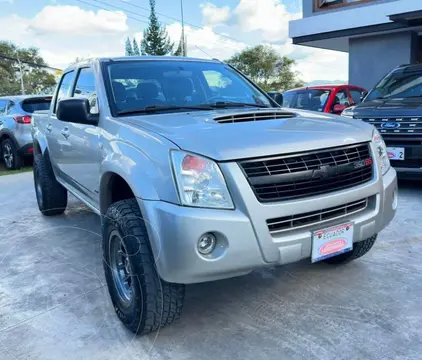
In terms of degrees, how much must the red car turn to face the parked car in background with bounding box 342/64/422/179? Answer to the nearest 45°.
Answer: approximately 45° to its left

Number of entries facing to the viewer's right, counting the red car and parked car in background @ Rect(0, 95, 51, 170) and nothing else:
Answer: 0

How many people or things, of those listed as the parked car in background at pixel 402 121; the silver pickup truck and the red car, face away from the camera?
0

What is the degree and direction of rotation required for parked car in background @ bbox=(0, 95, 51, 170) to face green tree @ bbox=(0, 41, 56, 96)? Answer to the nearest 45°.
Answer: approximately 45° to its right

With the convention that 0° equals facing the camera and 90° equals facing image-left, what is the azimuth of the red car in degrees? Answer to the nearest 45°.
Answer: approximately 45°

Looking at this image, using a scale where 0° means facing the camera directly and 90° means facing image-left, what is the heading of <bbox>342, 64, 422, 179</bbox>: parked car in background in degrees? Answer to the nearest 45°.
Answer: approximately 45°

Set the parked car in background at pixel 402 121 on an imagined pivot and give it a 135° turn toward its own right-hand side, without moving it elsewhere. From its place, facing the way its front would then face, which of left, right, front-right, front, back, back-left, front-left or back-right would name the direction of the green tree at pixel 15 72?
front-left

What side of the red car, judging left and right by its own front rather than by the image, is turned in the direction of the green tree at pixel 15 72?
right

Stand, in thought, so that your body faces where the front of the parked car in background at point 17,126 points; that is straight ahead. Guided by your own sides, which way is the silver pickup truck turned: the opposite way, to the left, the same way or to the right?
the opposite way

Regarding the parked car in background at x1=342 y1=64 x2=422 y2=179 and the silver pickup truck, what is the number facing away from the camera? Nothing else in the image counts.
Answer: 0

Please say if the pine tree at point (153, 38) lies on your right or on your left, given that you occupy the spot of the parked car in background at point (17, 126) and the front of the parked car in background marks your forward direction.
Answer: on your right

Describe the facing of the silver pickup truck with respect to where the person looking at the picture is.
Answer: facing the viewer and to the right of the viewer

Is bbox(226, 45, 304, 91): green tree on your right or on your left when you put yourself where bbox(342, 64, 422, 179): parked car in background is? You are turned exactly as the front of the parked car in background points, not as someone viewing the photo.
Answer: on your right

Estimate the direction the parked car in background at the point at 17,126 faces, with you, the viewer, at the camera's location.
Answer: facing away from the viewer and to the left of the viewer

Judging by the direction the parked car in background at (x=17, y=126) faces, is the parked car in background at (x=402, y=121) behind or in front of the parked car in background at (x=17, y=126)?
behind
